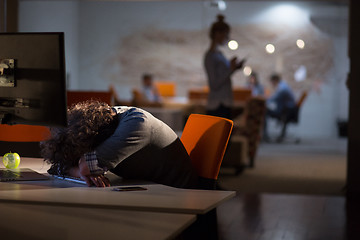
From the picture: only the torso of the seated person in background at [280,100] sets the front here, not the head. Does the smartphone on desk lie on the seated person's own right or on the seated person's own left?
on the seated person's own left

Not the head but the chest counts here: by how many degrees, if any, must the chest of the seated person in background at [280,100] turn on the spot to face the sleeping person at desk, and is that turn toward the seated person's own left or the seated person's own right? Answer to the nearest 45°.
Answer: approximately 90° to the seated person's own left

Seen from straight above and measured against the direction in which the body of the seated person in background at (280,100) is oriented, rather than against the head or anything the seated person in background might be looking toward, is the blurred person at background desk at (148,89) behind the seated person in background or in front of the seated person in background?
in front

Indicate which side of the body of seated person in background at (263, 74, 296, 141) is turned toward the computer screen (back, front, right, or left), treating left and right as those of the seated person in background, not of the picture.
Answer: left

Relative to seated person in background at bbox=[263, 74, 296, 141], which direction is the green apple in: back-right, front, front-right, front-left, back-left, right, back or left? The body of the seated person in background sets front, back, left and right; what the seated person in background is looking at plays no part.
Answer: left

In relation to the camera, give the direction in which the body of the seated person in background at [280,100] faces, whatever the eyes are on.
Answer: to the viewer's left

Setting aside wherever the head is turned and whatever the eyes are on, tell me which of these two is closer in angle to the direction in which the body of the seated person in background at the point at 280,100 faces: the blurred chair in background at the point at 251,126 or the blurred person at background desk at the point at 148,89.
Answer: the blurred person at background desk

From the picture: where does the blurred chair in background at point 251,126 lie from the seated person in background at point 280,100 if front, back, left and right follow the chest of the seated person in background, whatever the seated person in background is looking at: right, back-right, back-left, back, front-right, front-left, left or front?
left
